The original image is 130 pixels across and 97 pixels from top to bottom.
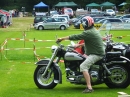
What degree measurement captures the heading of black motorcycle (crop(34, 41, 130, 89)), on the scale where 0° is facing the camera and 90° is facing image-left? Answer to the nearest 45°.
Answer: approximately 90°

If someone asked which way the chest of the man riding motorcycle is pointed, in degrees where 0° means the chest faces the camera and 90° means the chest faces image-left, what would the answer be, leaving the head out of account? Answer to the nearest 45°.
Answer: approximately 90°
